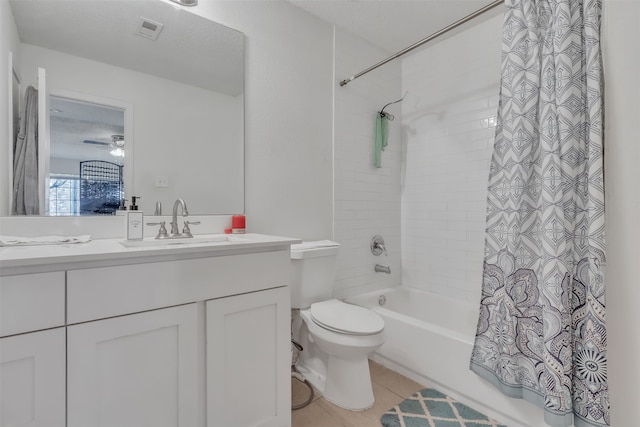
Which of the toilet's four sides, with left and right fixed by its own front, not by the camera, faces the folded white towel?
right

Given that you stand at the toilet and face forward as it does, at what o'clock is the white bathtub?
The white bathtub is roughly at 10 o'clock from the toilet.

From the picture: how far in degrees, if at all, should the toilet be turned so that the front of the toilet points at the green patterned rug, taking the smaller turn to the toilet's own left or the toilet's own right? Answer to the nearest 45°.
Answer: approximately 45° to the toilet's own left

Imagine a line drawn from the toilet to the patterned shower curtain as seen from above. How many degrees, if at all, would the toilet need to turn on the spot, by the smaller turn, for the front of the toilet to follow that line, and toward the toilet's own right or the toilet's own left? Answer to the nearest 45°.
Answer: approximately 45° to the toilet's own left

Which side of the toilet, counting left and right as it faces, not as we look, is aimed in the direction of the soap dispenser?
right

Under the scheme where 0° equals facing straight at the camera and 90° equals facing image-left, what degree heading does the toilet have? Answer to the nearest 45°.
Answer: approximately 315°
